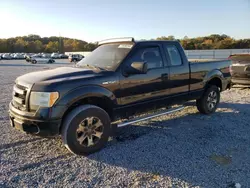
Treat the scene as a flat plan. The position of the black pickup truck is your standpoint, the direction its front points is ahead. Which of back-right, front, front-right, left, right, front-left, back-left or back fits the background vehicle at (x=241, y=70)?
back

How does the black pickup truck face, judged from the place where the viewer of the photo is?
facing the viewer and to the left of the viewer
